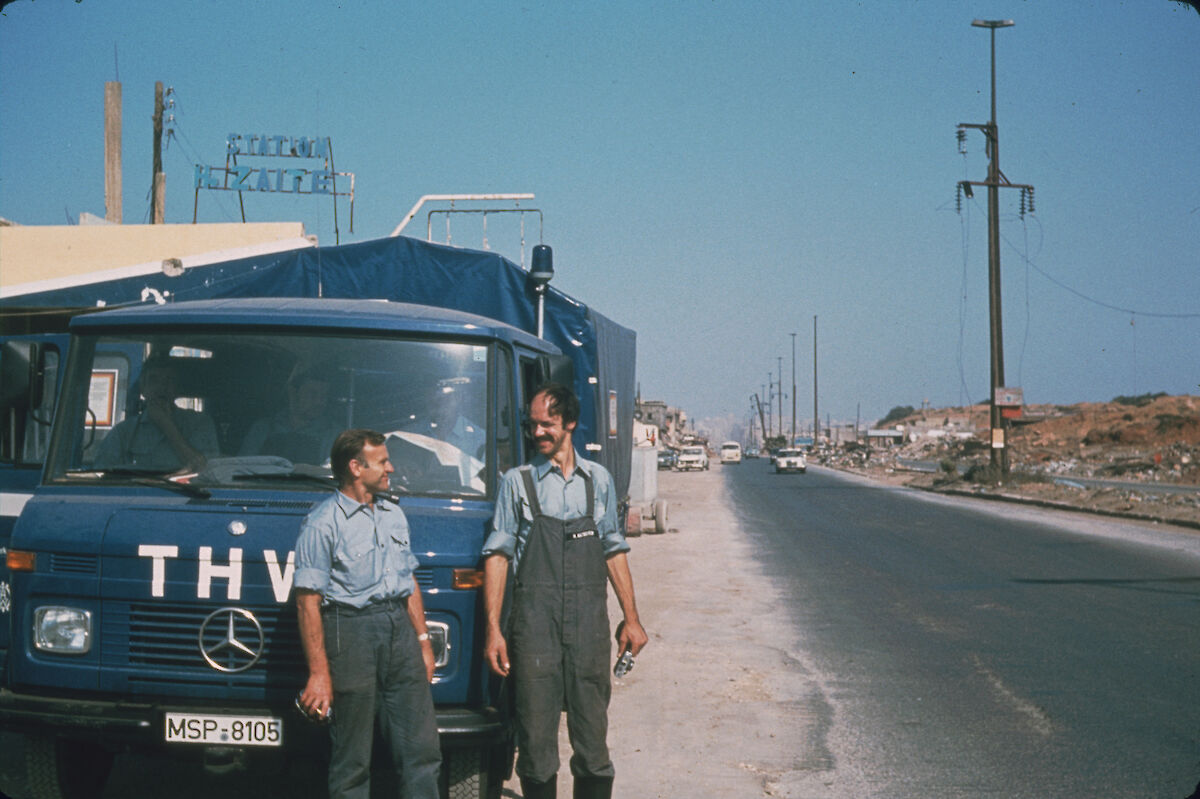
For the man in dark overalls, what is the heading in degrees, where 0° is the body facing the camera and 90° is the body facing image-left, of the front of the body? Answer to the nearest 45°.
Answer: approximately 0°

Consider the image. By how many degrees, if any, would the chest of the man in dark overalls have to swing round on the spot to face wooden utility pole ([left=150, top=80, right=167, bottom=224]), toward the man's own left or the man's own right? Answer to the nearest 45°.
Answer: approximately 180°

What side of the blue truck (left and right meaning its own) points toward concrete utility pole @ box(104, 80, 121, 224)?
back

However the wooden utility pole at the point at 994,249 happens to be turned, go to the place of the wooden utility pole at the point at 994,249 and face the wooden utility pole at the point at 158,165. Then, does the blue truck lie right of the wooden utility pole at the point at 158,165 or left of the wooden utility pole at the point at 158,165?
left

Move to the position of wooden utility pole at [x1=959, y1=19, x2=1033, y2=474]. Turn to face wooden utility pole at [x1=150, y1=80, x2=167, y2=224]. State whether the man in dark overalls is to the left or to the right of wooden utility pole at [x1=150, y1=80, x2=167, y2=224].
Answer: left

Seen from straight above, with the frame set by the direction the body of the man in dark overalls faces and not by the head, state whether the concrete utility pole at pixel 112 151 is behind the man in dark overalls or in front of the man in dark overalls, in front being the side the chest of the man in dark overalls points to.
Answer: behind

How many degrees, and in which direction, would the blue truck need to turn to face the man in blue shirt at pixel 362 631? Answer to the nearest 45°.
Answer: approximately 45° to its left

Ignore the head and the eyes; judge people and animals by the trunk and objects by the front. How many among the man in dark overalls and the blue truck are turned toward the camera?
2

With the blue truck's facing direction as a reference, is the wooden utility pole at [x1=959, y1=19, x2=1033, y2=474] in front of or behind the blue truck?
behind

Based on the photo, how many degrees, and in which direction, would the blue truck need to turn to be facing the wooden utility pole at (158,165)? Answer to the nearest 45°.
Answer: approximately 180°

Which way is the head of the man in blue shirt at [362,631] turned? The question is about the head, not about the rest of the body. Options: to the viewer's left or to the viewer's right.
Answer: to the viewer's right

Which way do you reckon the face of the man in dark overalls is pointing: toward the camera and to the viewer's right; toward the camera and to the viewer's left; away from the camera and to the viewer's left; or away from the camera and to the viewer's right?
toward the camera and to the viewer's left

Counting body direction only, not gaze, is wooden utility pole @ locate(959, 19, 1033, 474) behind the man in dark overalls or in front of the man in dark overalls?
behind

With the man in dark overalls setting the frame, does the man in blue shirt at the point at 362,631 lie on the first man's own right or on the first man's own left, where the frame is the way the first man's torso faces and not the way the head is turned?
on the first man's own right
